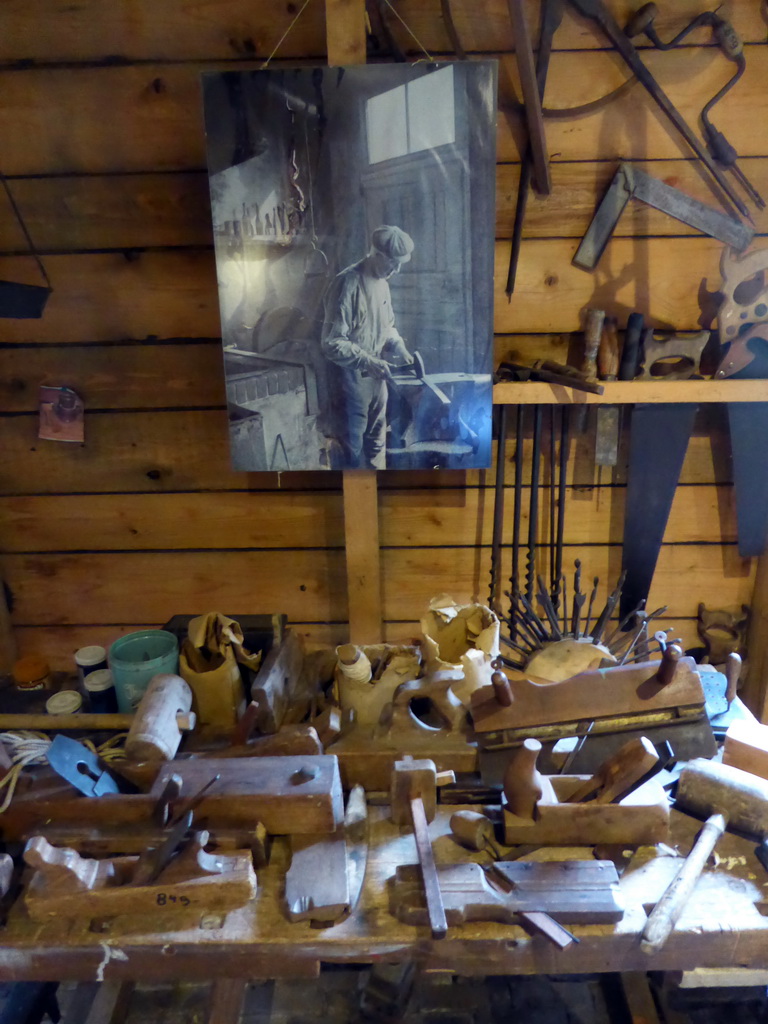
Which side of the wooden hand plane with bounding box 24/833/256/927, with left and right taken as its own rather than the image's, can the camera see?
left

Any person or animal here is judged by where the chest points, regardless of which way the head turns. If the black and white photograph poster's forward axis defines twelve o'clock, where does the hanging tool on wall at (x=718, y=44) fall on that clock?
The hanging tool on wall is roughly at 9 o'clock from the black and white photograph poster.

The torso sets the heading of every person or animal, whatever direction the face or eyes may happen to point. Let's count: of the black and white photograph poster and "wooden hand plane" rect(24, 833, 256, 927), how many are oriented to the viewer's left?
1

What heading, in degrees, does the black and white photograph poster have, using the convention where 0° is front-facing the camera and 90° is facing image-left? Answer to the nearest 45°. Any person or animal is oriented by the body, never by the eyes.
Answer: approximately 0°

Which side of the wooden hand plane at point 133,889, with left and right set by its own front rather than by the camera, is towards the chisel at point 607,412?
back

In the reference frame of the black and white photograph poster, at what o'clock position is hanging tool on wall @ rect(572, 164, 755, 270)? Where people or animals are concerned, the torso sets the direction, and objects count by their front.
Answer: The hanging tool on wall is roughly at 9 o'clock from the black and white photograph poster.

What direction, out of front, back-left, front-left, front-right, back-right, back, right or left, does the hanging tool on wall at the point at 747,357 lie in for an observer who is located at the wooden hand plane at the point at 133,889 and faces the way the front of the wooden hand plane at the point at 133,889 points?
back

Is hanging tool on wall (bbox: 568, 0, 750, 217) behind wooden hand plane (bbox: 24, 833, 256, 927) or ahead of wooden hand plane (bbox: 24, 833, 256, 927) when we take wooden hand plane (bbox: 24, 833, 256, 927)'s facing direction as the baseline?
behind

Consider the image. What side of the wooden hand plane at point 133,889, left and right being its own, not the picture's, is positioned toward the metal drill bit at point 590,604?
back

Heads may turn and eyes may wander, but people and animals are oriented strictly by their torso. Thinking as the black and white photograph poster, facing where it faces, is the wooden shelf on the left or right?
on its left

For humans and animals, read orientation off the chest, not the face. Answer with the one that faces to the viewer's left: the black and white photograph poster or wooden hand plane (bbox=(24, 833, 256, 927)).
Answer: the wooden hand plane

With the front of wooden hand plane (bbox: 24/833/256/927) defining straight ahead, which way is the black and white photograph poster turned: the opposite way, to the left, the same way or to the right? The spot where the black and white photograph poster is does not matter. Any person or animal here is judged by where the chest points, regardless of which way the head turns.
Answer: to the left
